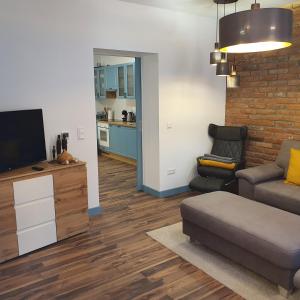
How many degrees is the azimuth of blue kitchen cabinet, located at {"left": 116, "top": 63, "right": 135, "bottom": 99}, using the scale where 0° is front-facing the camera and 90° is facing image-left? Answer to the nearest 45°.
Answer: approximately 45°

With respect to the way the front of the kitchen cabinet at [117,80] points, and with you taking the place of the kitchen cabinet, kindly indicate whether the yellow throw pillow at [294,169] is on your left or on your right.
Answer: on your left

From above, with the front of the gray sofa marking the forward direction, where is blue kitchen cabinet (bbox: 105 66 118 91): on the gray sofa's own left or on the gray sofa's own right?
on the gray sofa's own right

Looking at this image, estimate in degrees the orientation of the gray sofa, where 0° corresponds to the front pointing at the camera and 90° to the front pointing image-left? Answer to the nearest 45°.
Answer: approximately 45°

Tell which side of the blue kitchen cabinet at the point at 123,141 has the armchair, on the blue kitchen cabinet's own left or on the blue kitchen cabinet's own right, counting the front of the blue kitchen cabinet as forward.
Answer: on the blue kitchen cabinet's own left

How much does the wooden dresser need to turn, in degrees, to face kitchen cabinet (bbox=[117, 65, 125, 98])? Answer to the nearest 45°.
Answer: approximately 90° to its left

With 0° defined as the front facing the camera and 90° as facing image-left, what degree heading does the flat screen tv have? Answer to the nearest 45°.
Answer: approximately 315°

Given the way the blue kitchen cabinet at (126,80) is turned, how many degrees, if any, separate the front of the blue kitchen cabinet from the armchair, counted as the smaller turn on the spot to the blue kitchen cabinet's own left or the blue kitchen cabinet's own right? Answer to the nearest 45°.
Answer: approximately 90° to the blue kitchen cabinet's own left

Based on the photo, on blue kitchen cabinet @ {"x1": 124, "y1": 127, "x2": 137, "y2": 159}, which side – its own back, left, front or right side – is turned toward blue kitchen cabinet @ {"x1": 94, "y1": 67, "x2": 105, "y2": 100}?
right

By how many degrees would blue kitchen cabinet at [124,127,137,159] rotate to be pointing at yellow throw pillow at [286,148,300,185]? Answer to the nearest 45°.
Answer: approximately 90° to its left

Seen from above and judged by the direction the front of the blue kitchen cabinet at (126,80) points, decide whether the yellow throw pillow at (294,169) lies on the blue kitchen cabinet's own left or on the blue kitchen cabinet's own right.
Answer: on the blue kitchen cabinet's own left

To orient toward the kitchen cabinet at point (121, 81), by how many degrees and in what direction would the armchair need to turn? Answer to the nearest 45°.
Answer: approximately 90° to its right

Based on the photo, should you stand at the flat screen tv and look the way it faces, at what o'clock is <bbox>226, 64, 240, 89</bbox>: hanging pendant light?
The hanging pendant light is roughly at 10 o'clock from the flat screen tv.

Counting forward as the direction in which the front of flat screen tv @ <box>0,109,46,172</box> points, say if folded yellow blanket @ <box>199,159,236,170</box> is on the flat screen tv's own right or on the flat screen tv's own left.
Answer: on the flat screen tv's own left

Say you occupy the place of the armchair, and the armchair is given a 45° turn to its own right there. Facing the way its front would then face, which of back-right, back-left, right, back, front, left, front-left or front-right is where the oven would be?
front-right
